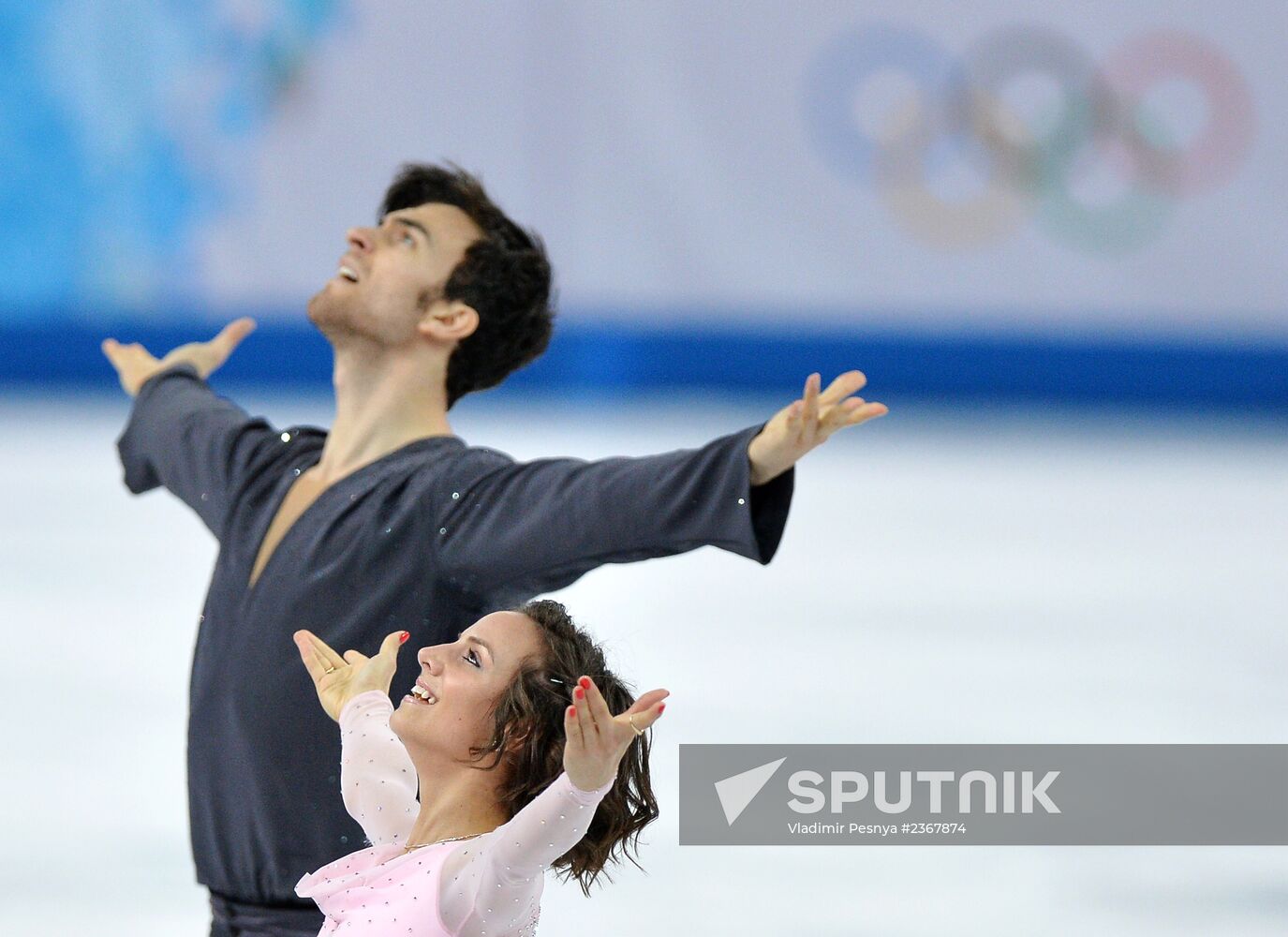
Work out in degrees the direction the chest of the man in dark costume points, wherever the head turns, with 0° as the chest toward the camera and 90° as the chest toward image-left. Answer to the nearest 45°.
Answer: approximately 45°
